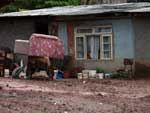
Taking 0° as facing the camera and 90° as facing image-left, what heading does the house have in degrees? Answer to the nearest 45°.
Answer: approximately 0°

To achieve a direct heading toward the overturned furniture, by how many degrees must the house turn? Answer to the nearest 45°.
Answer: approximately 45° to its right
